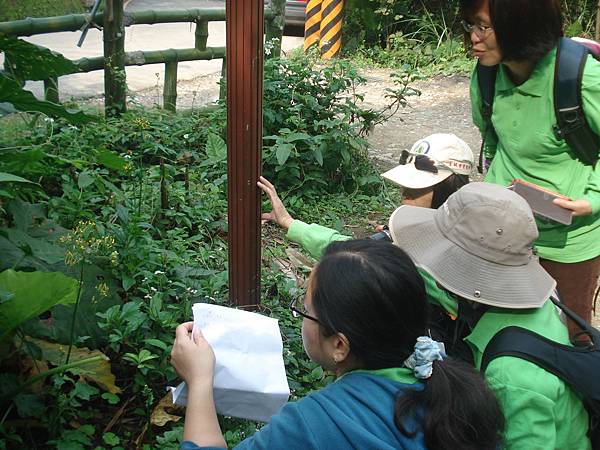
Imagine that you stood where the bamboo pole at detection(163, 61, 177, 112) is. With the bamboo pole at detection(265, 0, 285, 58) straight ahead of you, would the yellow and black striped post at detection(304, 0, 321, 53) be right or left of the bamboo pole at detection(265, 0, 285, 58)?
left

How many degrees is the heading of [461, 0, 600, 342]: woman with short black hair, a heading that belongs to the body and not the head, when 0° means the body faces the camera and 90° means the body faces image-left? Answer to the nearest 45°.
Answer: approximately 45°

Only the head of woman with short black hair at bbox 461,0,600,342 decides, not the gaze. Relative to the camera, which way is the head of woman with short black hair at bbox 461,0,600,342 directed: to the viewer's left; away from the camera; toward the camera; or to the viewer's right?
to the viewer's left

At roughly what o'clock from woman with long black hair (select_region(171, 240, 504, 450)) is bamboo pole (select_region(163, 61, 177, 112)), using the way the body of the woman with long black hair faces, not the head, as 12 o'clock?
The bamboo pole is roughly at 1 o'clock from the woman with long black hair.

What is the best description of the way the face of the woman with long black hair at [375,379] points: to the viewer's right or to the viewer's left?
to the viewer's left

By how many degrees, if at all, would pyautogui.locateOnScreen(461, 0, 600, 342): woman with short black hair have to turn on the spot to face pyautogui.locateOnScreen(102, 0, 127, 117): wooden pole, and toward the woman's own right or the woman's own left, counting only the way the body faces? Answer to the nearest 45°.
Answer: approximately 90° to the woman's own right

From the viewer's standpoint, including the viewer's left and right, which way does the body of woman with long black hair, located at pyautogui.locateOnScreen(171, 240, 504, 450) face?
facing away from the viewer and to the left of the viewer

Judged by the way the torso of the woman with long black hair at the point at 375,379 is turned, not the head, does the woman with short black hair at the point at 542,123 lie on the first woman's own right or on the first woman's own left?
on the first woman's own right

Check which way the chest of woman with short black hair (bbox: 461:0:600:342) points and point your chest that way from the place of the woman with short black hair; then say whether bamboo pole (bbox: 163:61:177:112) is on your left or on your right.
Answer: on your right

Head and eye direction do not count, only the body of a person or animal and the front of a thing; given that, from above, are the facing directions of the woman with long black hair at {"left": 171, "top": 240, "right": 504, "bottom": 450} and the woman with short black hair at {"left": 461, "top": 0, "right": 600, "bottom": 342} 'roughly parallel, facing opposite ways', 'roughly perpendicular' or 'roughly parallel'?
roughly perpendicular

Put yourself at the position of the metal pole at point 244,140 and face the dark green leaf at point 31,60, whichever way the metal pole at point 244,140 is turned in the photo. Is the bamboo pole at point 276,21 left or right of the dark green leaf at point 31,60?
right

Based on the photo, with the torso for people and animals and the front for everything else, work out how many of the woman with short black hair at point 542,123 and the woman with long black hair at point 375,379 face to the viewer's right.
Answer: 0

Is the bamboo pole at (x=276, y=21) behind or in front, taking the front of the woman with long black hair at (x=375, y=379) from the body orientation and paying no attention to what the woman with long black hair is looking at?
in front

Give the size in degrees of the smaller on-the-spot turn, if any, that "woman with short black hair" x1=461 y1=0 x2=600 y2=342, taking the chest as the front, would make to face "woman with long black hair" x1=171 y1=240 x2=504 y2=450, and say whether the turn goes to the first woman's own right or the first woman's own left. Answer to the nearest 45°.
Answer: approximately 45° to the first woman's own left
